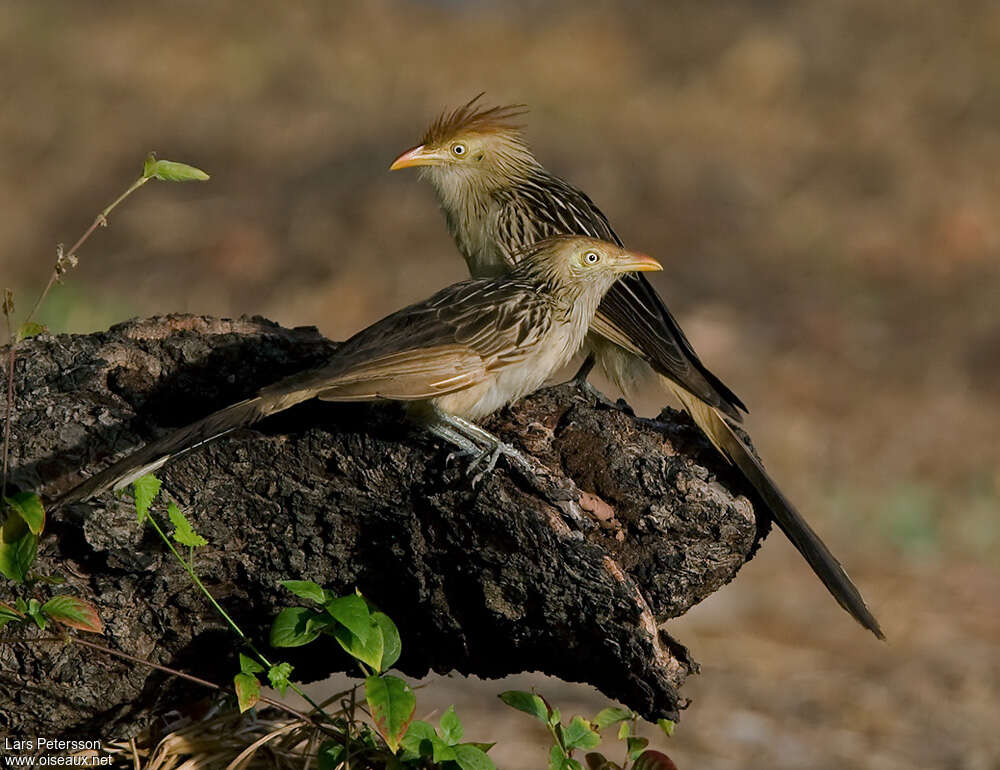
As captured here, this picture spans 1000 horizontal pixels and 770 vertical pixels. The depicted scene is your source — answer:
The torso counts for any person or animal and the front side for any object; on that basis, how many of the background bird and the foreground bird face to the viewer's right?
1

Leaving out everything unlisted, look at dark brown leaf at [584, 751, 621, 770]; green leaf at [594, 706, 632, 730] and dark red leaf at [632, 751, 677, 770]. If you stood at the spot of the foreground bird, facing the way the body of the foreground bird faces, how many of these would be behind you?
0

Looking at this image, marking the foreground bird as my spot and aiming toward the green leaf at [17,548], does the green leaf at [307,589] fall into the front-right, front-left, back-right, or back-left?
front-left

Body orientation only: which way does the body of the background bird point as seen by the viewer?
to the viewer's left

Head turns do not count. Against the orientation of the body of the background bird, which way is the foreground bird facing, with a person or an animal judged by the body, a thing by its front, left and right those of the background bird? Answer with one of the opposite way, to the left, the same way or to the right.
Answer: the opposite way

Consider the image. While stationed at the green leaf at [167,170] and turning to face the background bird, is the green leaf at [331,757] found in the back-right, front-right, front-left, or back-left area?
front-right

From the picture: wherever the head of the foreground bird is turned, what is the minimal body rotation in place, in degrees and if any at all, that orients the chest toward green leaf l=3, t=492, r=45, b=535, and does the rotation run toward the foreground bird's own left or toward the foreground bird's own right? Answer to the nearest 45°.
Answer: approximately 180°

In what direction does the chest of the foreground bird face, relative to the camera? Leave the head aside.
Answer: to the viewer's right
